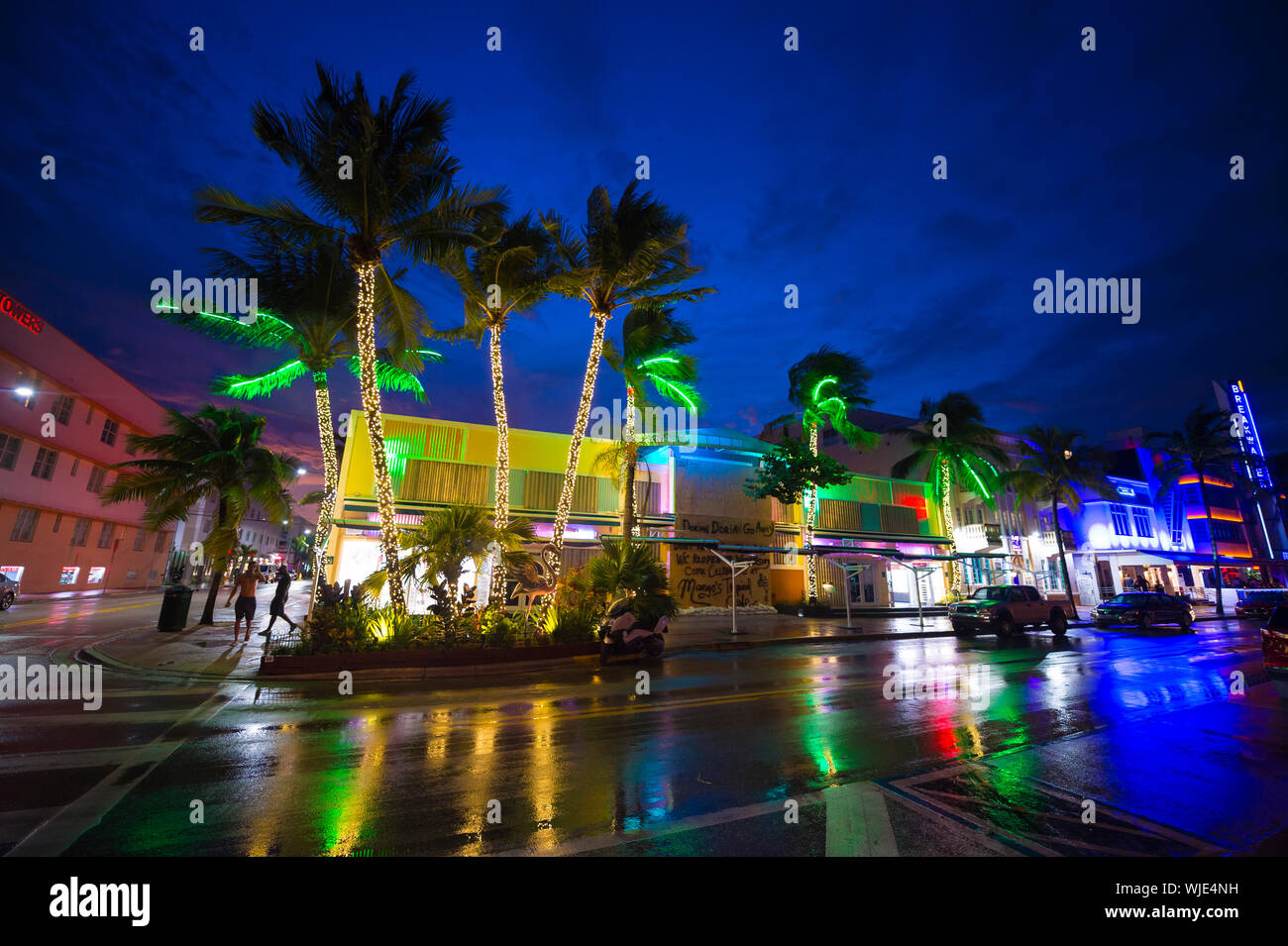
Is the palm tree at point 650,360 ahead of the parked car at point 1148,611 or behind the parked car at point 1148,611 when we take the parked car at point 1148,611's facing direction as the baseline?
ahead

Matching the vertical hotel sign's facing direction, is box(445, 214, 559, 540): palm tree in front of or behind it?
in front

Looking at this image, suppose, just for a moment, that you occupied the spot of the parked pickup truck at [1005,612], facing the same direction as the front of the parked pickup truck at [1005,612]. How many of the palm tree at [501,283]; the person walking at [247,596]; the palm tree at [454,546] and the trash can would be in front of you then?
4

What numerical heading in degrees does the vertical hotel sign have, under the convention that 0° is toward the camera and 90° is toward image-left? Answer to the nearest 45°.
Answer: approximately 45°

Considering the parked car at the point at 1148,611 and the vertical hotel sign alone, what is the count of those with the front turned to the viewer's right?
0

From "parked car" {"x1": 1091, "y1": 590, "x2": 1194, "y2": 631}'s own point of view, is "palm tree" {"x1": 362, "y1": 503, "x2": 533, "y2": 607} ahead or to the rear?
ahead

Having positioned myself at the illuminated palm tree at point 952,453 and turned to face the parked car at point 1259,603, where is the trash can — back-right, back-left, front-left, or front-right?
back-right

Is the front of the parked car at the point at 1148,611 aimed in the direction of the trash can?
yes

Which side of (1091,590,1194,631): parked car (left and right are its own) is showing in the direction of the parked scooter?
front

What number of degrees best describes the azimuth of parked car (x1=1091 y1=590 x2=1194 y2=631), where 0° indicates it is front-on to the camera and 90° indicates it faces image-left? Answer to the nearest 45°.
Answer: approximately 45°

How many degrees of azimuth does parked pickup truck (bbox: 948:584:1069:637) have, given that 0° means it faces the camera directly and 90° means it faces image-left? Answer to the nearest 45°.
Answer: approximately 45°

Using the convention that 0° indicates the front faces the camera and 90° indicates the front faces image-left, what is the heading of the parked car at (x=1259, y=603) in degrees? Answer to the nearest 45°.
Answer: approximately 45°

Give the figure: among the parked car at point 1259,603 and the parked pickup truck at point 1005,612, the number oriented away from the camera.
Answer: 0

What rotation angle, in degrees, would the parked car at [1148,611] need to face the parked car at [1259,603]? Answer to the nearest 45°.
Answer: approximately 135° to its right

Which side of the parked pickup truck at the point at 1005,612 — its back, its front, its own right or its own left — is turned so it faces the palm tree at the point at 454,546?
front

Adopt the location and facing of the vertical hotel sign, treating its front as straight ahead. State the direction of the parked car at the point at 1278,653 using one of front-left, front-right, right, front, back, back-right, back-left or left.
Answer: front-left
